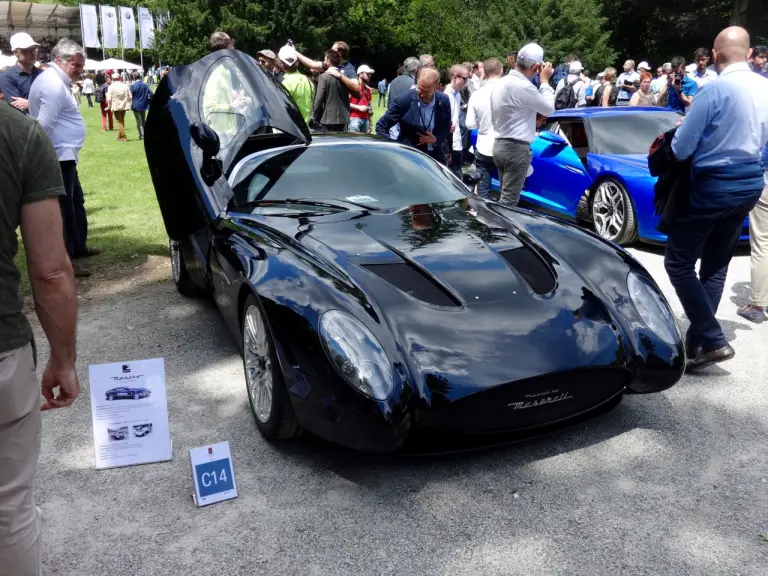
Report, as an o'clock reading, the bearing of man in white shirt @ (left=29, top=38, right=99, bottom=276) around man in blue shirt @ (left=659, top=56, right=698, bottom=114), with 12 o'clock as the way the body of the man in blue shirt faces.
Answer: The man in white shirt is roughly at 1 o'clock from the man in blue shirt.

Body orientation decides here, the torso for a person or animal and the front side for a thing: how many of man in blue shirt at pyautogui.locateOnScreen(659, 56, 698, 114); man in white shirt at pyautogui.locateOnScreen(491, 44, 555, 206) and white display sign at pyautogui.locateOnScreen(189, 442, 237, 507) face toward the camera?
2

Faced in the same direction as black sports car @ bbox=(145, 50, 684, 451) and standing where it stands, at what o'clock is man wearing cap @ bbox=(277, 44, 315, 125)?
The man wearing cap is roughly at 7 o'clock from the black sports car.

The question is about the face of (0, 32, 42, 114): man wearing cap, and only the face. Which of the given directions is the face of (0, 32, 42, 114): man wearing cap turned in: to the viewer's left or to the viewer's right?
to the viewer's right

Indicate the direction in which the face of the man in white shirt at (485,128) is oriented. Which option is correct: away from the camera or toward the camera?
away from the camera

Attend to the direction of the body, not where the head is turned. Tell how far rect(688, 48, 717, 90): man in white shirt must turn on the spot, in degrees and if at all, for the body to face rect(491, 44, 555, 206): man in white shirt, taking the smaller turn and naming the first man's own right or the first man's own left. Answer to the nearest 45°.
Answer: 0° — they already face them

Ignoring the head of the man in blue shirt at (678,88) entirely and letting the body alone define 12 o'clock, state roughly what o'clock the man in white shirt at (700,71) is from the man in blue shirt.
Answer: The man in white shirt is roughly at 7 o'clock from the man in blue shirt.

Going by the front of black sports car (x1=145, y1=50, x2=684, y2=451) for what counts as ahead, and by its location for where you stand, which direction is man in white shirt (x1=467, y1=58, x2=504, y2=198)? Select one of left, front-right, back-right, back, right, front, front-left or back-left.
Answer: back-left

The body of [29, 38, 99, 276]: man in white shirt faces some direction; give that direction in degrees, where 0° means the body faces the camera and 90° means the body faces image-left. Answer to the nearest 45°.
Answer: approximately 270°
